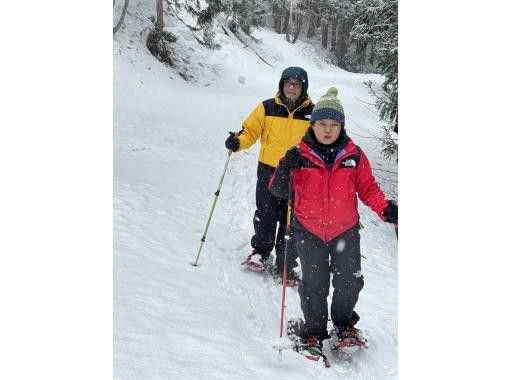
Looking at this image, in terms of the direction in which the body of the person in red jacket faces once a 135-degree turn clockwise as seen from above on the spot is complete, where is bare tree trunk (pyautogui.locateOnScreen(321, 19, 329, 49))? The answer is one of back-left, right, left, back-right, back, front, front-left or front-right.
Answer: front-right

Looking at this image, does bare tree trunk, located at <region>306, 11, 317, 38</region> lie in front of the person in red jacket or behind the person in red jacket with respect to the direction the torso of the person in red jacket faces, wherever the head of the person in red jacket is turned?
behind

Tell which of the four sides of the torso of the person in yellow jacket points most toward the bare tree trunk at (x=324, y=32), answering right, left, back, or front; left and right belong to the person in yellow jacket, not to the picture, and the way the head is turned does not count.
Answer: back

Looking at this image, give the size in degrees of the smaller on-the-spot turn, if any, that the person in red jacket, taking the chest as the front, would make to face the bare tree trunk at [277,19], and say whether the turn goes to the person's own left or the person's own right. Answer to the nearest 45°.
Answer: approximately 180°

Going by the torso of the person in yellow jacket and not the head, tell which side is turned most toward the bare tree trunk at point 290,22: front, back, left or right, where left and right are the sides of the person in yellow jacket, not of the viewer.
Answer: back

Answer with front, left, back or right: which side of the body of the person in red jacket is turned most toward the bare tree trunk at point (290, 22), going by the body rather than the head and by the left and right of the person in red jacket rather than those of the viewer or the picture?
back

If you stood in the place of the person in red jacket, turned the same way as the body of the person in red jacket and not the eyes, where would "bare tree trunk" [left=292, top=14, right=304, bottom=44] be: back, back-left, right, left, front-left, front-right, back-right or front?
back

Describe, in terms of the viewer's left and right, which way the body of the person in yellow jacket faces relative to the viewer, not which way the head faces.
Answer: facing the viewer
